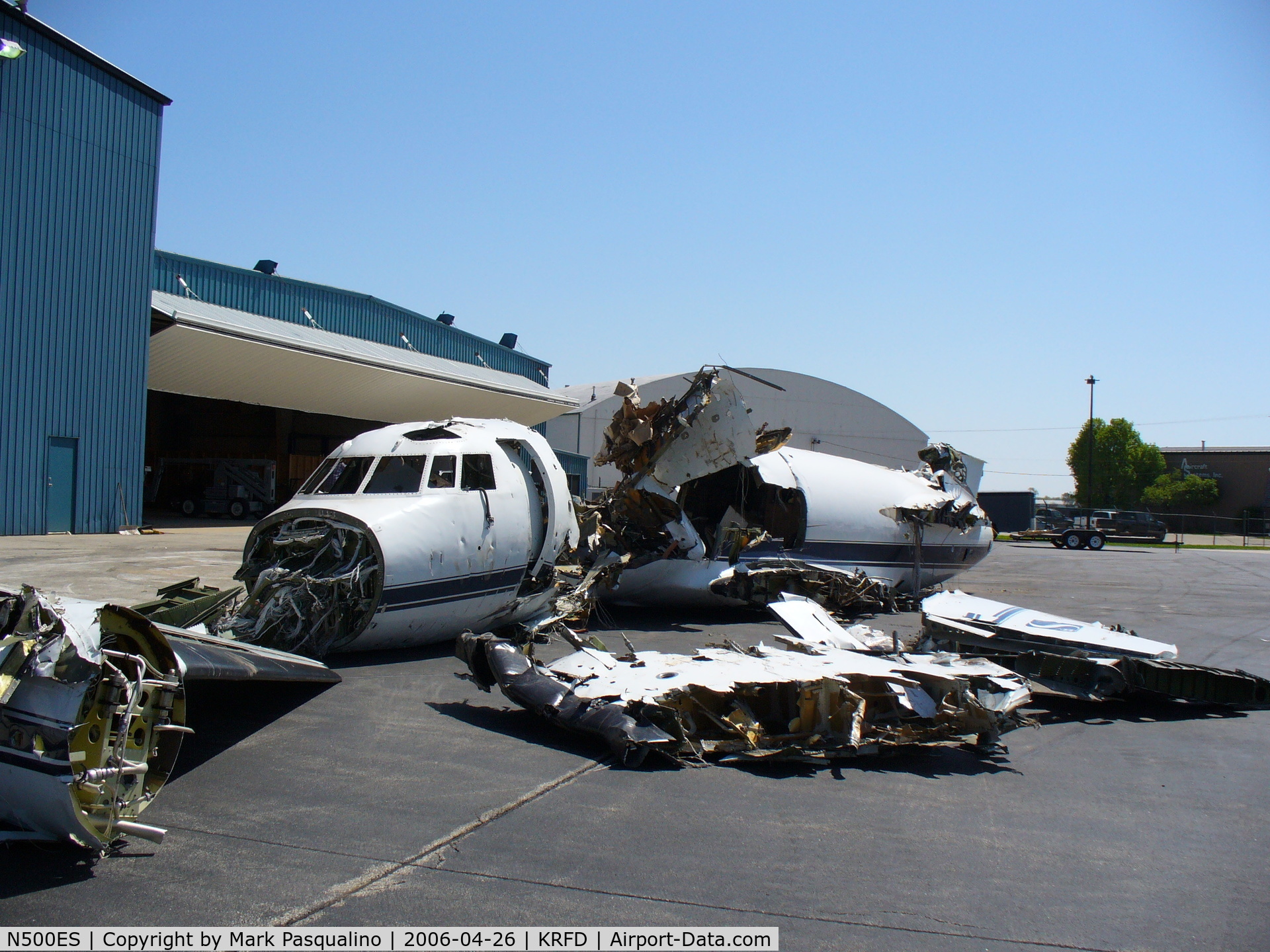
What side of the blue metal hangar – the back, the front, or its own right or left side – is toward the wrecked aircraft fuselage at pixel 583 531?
front

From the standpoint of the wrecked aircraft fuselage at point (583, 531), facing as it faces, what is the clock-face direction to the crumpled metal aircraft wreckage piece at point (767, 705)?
The crumpled metal aircraft wreckage piece is roughly at 10 o'clock from the wrecked aircraft fuselage.

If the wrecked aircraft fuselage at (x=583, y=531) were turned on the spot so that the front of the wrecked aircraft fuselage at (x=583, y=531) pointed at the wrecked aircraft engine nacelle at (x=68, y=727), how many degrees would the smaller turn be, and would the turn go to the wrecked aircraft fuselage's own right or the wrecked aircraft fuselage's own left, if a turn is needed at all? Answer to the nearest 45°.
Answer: approximately 45° to the wrecked aircraft fuselage's own left

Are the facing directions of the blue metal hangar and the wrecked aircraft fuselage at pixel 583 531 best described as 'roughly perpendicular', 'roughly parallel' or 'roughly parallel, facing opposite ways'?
roughly perpendicular

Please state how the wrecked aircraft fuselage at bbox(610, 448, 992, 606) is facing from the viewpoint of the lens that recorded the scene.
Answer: facing the viewer and to the left of the viewer

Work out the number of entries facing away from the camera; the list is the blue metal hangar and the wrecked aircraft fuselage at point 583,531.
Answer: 0

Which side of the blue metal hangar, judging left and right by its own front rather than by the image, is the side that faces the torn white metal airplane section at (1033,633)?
front

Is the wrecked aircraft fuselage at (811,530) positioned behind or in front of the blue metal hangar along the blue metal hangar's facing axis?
in front

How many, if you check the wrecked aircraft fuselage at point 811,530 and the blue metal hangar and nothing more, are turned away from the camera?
0

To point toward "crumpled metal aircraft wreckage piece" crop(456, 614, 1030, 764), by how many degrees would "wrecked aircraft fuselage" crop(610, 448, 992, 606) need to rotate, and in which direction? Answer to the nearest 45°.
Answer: approximately 45° to its left
